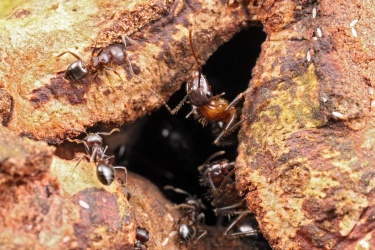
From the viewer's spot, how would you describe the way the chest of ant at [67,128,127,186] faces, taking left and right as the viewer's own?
facing away from the viewer

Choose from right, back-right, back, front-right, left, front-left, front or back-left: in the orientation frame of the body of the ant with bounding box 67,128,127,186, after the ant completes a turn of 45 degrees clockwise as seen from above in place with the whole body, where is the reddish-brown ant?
front
